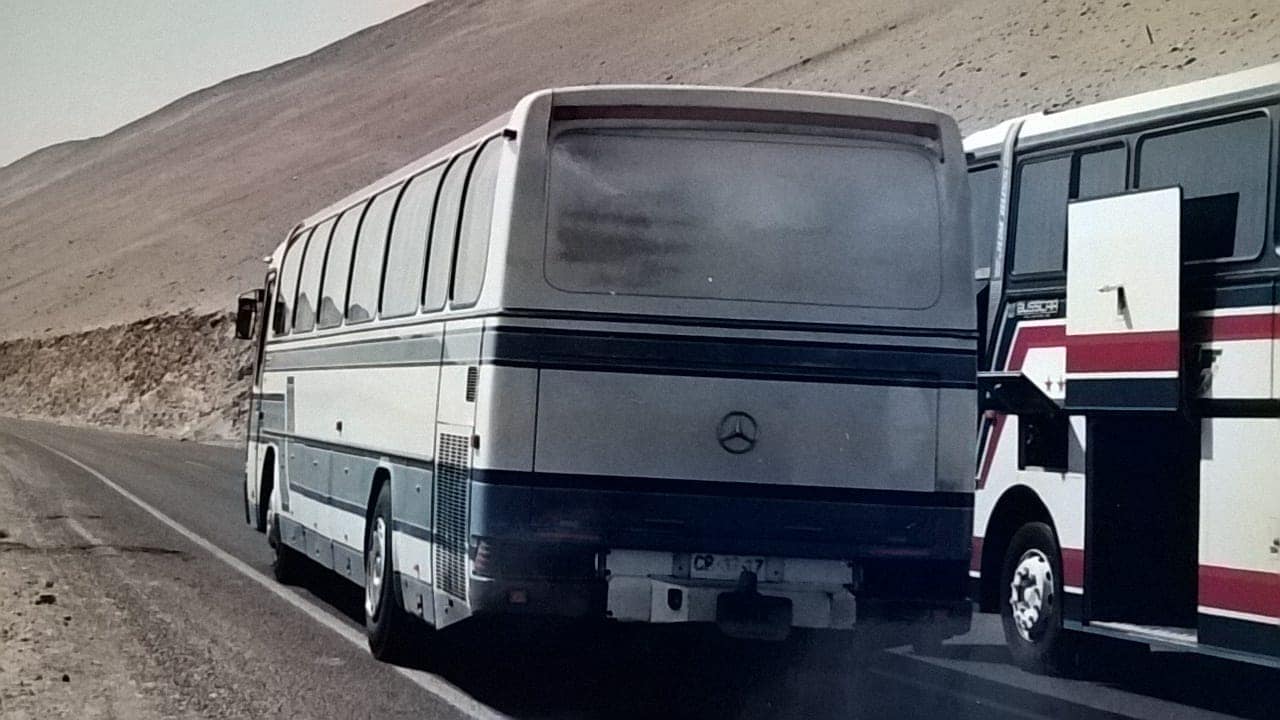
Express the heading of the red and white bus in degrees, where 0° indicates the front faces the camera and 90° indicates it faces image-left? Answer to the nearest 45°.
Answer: approximately 135°

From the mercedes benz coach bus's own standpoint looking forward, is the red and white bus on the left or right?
on its right

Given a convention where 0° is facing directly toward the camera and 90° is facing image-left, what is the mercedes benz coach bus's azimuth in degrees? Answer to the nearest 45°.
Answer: approximately 180°

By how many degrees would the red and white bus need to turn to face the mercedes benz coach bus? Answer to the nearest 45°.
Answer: approximately 90° to its left
